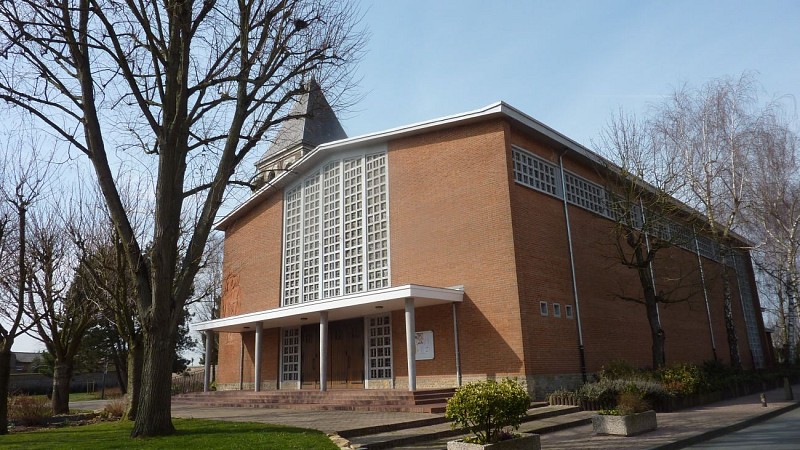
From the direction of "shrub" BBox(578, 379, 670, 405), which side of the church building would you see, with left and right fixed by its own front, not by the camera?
left

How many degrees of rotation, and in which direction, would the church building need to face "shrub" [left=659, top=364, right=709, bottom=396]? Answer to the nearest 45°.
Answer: approximately 135° to its left

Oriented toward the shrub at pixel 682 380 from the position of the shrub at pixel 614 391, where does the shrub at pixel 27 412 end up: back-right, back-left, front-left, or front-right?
back-left

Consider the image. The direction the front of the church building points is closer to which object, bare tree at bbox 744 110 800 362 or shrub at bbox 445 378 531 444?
the shrub

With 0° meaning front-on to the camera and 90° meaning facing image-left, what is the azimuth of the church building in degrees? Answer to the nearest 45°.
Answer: approximately 45°

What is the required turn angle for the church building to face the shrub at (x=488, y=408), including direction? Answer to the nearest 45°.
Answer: approximately 45° to its left
